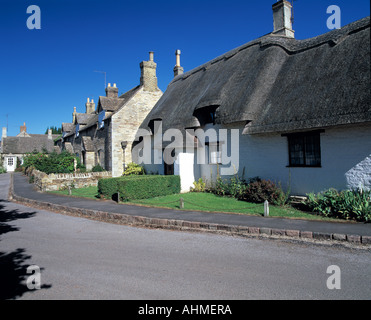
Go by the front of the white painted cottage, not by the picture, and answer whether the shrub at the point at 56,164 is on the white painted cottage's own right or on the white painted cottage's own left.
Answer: on the white painted cottage's own right

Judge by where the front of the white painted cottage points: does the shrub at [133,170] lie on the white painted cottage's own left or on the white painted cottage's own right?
on the white painted cottage's own right

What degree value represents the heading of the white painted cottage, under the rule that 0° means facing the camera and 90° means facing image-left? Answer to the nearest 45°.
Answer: approximately 45°

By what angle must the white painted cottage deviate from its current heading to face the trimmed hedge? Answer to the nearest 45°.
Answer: approximately 45° to its right
